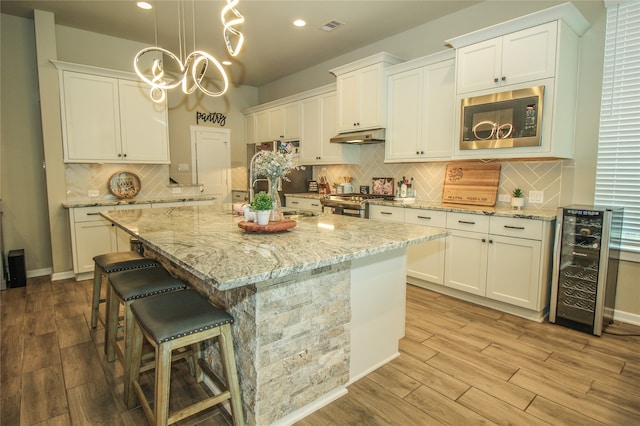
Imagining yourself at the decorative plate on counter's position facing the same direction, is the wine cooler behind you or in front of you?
in front

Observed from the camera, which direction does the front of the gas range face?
facing the viewer and to the left of the viewer

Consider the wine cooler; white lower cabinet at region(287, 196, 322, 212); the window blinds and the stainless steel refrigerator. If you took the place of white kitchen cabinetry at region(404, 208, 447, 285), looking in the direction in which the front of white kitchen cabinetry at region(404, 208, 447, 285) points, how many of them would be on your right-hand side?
2

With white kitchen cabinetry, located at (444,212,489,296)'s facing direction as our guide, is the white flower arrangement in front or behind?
in front

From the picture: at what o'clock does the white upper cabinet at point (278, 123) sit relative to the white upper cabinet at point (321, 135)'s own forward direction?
the white upper cabinet at point (278, 123) is roughly at 3 o'clock from the white upper cabinet at point (321, 135).

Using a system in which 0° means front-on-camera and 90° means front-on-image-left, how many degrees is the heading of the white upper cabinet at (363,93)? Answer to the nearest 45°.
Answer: approximately 45°

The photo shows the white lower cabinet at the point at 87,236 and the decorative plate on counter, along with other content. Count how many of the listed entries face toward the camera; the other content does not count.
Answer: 2

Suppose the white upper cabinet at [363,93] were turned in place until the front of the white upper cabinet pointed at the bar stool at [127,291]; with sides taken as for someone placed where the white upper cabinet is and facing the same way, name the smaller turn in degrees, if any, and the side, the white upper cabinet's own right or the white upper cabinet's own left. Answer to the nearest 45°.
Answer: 0° — it already faces it

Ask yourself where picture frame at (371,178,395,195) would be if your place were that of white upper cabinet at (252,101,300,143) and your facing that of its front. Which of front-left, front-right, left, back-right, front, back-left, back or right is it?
left

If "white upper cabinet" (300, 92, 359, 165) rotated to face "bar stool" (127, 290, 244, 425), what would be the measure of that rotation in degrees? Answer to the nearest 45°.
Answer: approximately 45° to its left

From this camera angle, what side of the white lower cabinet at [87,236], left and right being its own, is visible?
front
